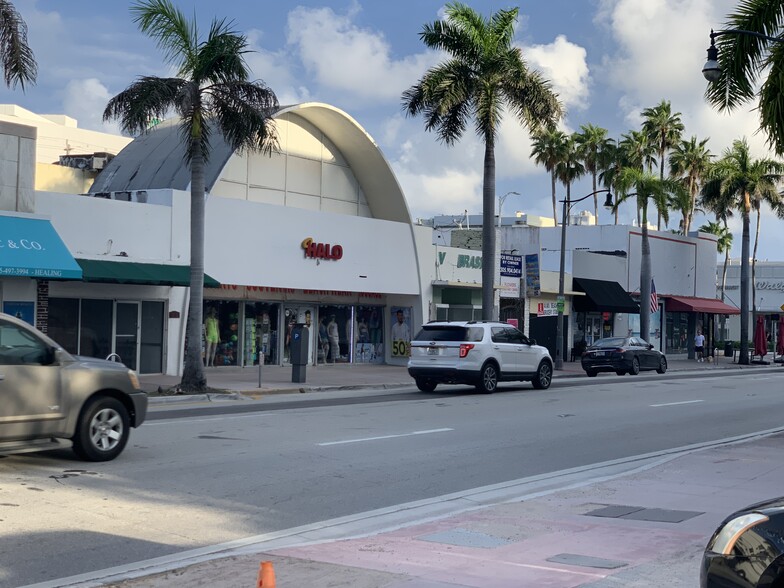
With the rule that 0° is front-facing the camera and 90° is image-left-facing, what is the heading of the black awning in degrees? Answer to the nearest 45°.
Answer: approximately 315°

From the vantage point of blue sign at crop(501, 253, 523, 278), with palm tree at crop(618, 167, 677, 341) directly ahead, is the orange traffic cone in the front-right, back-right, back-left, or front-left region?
back-right

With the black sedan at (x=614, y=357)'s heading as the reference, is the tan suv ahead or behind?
behind

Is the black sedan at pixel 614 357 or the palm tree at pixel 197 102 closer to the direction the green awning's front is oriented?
the palm tree

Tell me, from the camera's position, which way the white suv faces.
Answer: facing away from the viewer and to the right of the viewer

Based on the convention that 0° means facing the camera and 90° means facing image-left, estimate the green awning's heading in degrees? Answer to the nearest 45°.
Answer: approximately 0°

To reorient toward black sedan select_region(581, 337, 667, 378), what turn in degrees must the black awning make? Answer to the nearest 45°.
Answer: approximately 45° to its right

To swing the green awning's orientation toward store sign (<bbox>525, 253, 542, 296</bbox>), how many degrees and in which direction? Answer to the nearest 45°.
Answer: approximately 135° to its left

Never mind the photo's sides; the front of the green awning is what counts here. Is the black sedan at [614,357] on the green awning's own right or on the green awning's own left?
on the green awning's own left

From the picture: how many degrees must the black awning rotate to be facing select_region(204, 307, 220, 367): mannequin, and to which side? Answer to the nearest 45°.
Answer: approximately 90° to its right

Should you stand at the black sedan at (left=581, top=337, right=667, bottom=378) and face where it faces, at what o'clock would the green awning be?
The green awning is roughly at 6 o'clock from the black sedan.

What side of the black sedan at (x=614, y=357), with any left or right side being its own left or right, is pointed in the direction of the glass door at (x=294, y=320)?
back

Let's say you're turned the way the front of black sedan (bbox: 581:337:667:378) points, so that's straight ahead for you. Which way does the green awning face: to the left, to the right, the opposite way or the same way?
to the right
